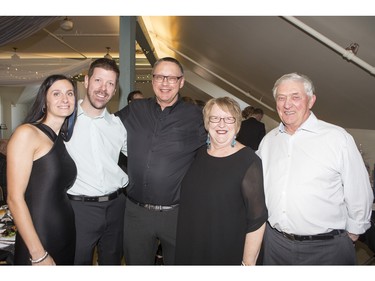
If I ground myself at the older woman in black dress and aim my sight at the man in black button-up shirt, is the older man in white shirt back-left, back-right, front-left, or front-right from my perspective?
back-right

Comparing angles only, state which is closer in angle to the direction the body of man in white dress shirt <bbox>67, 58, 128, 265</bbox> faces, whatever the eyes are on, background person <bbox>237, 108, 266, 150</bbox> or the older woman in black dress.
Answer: the older woman in black dress

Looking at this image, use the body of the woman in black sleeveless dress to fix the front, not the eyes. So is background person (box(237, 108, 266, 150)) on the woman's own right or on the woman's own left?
on the woman's own left

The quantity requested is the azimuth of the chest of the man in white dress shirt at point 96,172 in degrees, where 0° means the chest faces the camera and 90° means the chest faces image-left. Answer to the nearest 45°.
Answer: approximately 0°

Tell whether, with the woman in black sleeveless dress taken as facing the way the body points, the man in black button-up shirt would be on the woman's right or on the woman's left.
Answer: on the woman's left

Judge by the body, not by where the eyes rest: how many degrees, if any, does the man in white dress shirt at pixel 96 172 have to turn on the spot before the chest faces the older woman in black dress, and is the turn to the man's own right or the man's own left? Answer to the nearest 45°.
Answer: approximately 45° to the man's own left
